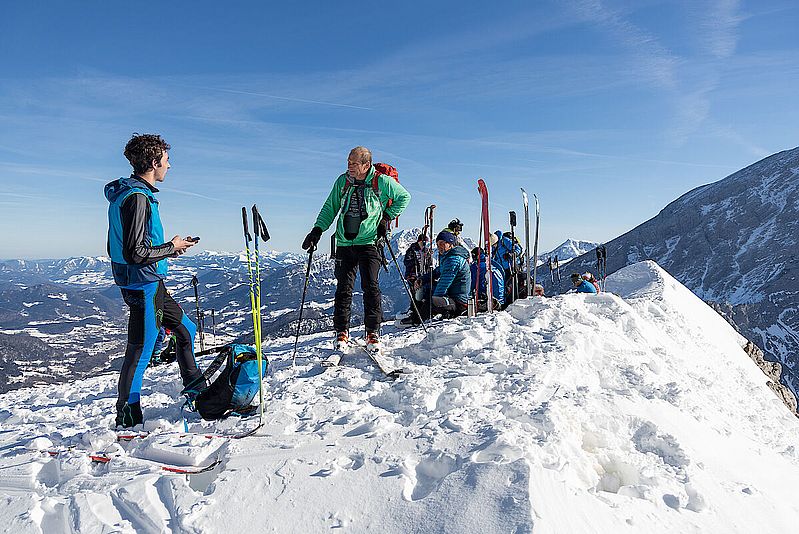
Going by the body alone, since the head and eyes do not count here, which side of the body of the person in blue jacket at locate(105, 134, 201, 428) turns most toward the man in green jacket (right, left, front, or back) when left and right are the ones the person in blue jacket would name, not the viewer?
front

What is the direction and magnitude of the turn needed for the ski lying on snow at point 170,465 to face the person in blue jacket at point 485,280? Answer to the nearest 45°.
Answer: approximately 45° to its left

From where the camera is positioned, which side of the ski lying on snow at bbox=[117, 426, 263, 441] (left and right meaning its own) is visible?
right

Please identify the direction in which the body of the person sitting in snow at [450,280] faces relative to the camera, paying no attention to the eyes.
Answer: to the viewer's left

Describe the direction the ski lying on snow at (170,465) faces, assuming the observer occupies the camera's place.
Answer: facing to the right of the viewer

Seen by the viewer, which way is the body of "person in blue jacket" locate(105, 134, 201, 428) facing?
to the viewer's right

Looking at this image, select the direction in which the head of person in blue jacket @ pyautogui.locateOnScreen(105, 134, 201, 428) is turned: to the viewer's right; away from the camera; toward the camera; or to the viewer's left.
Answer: to the viewer's right

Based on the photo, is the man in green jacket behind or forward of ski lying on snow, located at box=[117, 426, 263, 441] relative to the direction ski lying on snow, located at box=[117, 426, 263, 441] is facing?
forward

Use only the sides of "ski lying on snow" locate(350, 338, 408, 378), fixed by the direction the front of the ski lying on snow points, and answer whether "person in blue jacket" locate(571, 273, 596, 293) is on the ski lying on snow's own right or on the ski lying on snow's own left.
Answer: on the ski lying on snow's own left

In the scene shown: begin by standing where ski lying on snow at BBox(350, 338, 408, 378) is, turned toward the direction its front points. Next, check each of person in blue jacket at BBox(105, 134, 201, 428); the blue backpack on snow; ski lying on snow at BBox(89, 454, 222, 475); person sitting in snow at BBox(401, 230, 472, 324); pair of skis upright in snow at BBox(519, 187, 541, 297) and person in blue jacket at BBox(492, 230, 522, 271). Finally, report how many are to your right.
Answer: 3

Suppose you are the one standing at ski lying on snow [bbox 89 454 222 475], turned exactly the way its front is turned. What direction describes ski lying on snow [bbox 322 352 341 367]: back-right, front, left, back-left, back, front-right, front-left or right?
front-left

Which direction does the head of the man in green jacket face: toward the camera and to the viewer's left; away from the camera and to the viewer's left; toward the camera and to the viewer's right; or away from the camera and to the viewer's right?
toward the camera and to the viewer's left

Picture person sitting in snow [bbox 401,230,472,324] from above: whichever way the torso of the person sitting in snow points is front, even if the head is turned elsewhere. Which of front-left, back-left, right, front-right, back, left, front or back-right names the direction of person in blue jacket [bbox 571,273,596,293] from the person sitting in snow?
back-right
